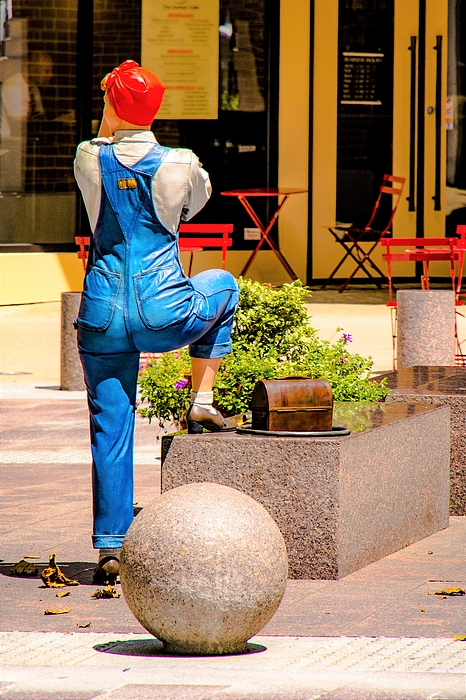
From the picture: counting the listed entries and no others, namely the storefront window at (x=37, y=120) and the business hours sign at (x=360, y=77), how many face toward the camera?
2

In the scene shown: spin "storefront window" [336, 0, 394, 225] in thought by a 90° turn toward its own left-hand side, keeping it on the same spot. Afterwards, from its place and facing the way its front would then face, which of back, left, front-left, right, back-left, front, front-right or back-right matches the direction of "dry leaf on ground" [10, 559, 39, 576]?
right

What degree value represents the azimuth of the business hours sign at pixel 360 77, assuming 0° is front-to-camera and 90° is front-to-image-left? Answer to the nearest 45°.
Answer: approximately 0°

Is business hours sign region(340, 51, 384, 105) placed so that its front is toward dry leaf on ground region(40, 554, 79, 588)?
yes

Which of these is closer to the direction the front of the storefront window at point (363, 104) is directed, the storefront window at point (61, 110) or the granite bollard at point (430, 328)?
the granite bollard

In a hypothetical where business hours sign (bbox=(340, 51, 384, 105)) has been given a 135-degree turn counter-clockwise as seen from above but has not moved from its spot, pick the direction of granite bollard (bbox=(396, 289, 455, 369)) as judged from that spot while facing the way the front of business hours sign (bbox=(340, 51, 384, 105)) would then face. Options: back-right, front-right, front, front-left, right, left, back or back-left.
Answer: back-right

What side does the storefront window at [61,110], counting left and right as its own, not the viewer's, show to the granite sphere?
front

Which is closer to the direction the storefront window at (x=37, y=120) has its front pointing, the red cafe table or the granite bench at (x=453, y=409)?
the granite bench

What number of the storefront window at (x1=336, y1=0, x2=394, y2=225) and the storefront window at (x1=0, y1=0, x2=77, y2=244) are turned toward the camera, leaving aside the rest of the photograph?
2

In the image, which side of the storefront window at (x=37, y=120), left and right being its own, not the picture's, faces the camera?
front

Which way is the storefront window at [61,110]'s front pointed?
toward the camera
